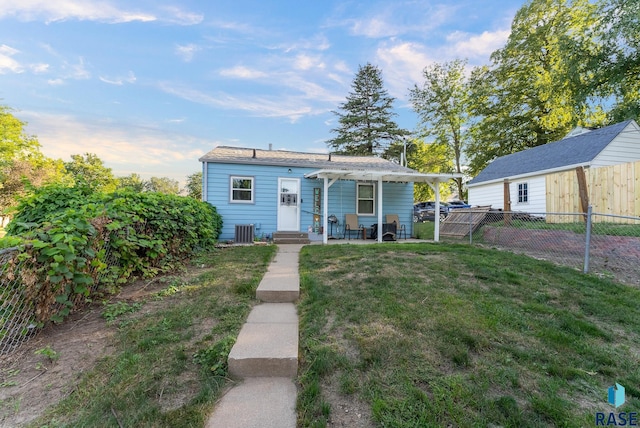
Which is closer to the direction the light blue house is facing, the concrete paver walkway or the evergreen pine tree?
the concrete paver walkway

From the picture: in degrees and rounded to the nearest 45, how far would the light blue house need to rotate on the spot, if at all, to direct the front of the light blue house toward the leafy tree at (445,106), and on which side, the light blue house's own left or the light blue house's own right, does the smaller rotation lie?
approximately 135° to the light blue house's own left

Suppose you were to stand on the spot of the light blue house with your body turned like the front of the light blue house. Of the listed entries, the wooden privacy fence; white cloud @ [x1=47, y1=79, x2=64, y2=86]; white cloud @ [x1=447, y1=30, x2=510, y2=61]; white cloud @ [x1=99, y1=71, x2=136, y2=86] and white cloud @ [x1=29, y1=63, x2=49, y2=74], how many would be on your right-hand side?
3

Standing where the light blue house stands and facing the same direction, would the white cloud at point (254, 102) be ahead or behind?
behind

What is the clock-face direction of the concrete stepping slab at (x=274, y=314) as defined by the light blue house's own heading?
The concrete stepping slab is roughly at 12 o'clock from the light blue house.

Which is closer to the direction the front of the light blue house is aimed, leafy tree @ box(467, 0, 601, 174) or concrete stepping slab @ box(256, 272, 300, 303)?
the concrete stepping slab

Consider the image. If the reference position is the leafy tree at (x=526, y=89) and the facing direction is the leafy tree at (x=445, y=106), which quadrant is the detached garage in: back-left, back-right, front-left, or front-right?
back-left

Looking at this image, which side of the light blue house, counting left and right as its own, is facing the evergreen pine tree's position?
back

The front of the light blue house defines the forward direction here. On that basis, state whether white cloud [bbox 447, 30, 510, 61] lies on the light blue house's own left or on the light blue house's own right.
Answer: on the light blue house's own left

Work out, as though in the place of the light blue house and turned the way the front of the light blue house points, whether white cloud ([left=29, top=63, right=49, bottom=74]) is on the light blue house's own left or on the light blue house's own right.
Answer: on the light blue house's own right

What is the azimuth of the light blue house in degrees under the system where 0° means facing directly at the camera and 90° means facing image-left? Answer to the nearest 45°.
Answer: approximately 0°

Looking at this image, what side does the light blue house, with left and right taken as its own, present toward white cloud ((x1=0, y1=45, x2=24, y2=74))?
back

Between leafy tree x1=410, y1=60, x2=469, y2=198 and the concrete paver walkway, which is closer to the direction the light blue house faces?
the concrete paver walkway

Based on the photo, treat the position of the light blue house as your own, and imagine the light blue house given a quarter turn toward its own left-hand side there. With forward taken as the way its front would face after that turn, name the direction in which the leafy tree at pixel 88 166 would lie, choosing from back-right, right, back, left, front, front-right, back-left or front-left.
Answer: back-left

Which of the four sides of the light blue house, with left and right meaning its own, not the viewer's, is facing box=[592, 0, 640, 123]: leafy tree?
left

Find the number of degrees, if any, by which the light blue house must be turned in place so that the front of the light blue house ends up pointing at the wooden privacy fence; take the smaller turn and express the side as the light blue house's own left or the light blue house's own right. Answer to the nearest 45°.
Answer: approximately 90° to the light blue house's own left
